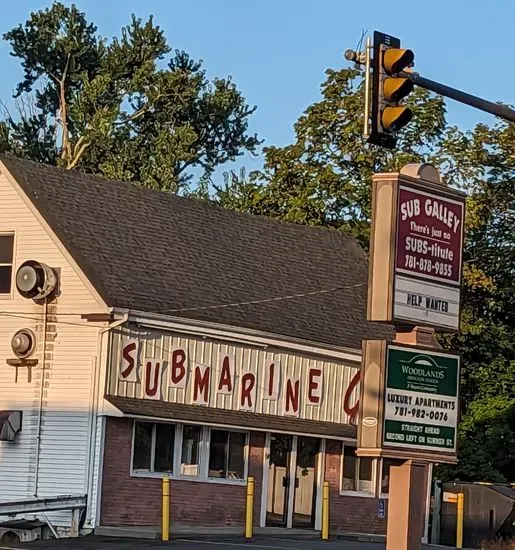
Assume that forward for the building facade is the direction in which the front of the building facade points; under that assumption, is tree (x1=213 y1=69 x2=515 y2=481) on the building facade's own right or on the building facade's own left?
on the building facade's own left

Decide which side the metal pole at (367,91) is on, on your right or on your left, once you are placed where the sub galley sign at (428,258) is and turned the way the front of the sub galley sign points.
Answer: on your right

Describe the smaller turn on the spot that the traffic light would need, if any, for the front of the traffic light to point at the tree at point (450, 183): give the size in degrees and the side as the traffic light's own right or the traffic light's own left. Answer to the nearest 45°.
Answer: approximately 135° to the traffic light's own left

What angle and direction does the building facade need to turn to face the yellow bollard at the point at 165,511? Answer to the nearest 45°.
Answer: approximately 45° to its right

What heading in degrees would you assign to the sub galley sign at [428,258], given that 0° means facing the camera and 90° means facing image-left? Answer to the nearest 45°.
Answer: approximately 315°

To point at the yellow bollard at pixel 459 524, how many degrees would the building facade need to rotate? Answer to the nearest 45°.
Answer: approximately 45° to its left

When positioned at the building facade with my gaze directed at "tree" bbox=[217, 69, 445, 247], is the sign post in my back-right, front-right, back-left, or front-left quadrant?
back-right

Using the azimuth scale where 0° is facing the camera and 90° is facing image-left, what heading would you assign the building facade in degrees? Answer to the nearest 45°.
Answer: approximately 315°
